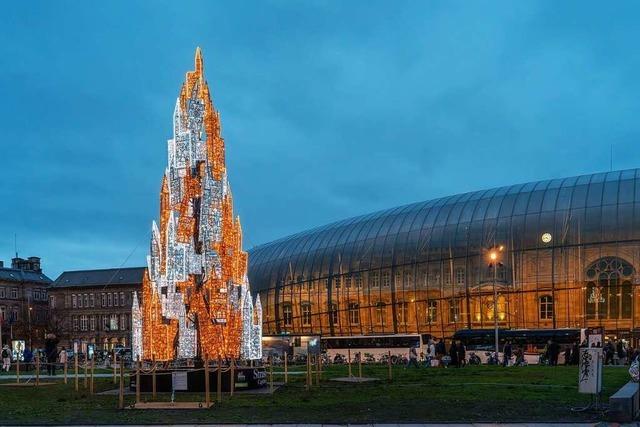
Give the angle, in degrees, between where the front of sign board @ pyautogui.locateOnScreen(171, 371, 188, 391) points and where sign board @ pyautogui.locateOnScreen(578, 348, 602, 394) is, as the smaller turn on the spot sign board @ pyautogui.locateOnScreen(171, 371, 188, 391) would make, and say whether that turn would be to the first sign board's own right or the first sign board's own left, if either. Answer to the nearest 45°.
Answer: approximately 45° to the first sign board's own left

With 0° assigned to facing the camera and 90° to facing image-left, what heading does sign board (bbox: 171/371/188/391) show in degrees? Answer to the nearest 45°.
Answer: approximately 0°
